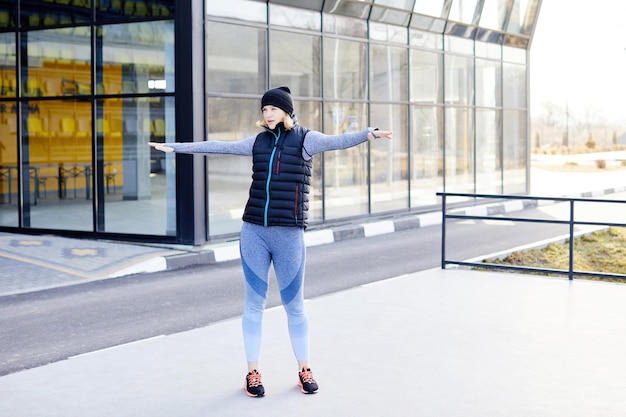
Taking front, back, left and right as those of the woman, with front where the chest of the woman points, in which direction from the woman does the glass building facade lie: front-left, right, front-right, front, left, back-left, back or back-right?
back

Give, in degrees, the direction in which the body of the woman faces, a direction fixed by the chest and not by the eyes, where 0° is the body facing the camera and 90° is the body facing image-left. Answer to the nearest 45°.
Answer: approximately 0°
